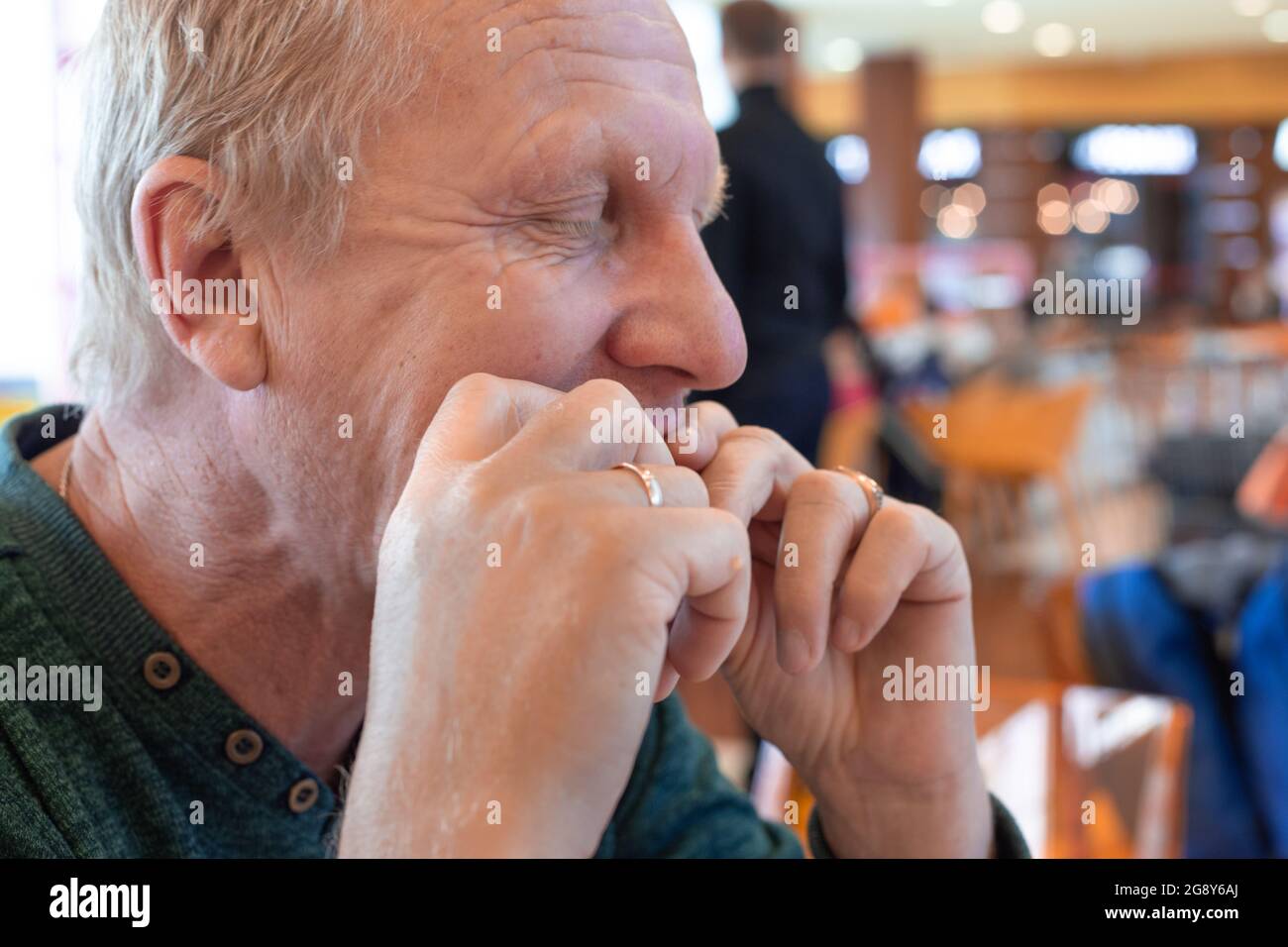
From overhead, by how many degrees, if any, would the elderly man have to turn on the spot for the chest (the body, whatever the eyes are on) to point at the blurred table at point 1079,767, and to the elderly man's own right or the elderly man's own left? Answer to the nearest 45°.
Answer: approximately 90° to the elderly man's own left

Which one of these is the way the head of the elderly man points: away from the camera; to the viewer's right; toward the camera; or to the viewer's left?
to the viewer's right

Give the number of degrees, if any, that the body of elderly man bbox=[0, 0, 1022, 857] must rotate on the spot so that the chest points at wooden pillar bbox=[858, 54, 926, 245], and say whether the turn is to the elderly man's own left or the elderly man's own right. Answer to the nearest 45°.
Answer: approximately 135° to the elderly man's own left

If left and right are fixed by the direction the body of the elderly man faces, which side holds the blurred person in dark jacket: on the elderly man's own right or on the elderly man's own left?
on the elderly man's own left

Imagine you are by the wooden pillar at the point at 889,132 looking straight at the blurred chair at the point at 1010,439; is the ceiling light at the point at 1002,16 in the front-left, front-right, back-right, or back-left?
front-left

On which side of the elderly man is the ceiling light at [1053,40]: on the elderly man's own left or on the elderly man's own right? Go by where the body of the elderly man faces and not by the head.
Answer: on the elderly man's own left
